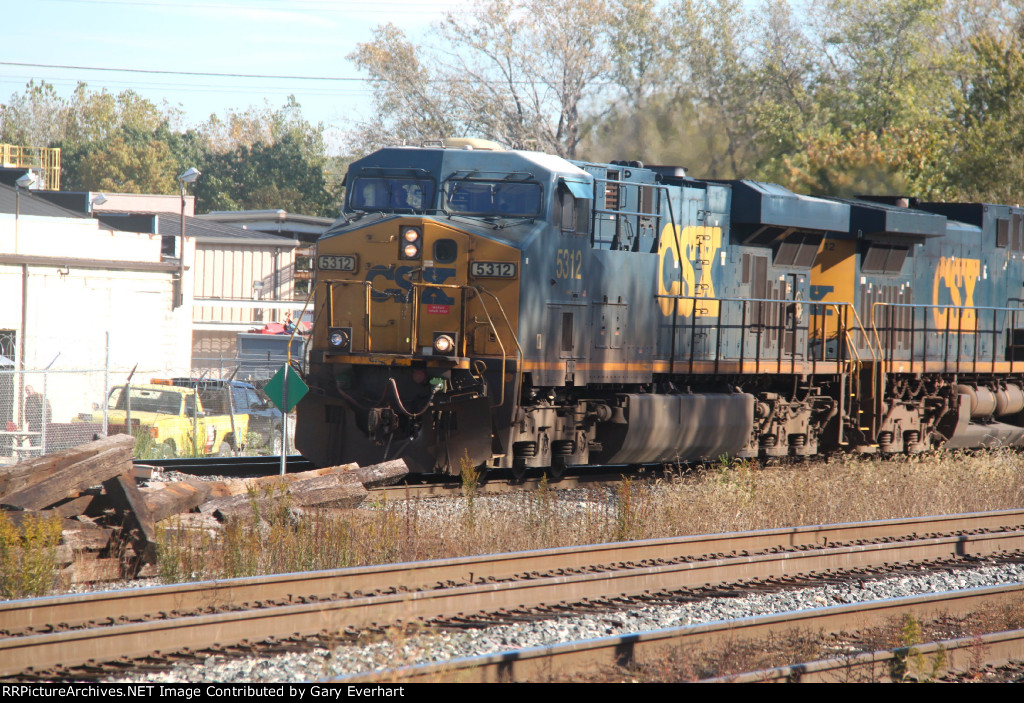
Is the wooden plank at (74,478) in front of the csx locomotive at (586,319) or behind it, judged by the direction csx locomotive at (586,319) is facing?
in front

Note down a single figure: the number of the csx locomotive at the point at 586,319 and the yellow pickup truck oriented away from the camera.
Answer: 0

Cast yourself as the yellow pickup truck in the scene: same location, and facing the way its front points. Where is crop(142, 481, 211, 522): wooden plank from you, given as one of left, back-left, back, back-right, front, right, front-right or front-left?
front-left

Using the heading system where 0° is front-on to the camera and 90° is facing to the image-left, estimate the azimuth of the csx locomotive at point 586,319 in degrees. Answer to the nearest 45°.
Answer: approximately 45°

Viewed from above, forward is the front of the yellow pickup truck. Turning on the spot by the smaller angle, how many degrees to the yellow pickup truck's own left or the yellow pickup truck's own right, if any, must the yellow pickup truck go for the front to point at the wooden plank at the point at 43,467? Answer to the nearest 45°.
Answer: approximately 45° to the yellow pickup truck's own left

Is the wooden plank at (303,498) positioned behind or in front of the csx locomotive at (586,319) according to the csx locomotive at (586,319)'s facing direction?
in front

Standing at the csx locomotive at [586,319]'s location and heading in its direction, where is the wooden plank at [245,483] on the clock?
The wooden plank is roughly at 12 o'clock from the csx locomotive.

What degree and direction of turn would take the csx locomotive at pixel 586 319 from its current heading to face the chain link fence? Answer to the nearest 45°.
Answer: approximately 90° to its right

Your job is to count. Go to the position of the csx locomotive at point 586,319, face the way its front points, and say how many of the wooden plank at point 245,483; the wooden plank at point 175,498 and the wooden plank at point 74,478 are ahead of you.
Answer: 3

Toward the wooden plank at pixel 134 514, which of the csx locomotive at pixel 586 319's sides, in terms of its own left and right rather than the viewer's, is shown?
front

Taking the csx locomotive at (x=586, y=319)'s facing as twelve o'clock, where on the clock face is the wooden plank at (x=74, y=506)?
The wooden plank is roughly at 12 o'clock from the csx locomotive.

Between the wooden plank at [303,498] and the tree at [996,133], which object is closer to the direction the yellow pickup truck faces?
the wooden plank

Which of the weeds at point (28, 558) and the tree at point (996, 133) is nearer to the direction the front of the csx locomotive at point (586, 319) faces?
the weeds

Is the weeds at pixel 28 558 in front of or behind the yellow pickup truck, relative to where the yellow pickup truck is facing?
in front
